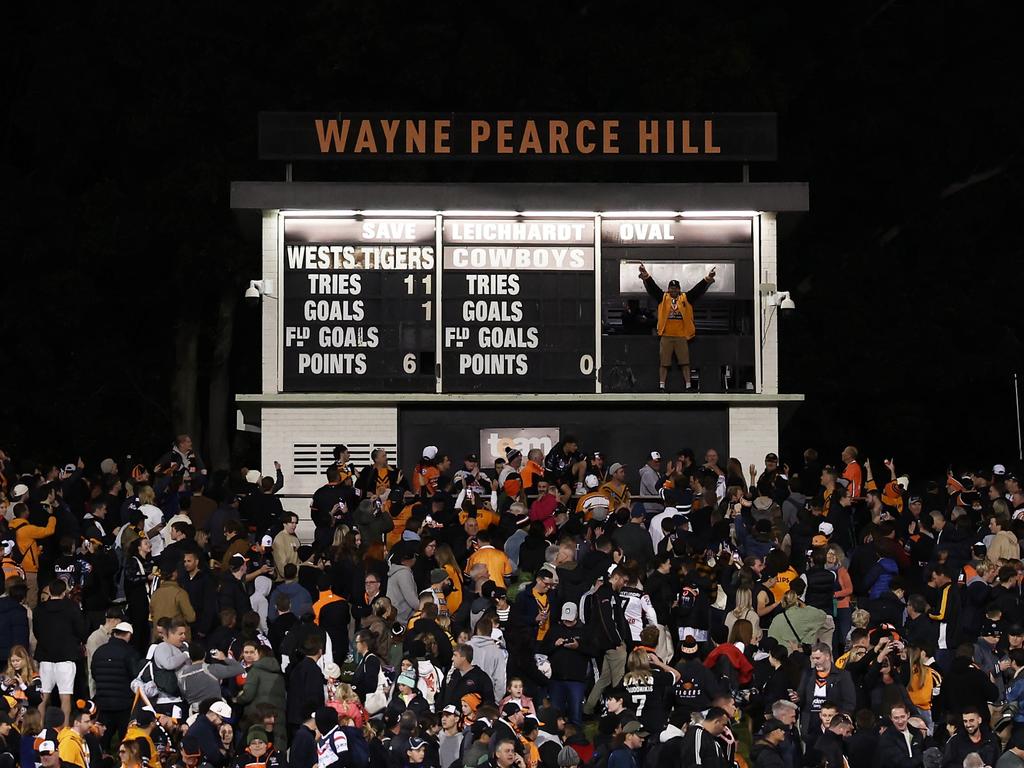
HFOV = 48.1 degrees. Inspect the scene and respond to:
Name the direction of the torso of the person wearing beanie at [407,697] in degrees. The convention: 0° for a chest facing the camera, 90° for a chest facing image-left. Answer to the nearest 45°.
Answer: approximately 0°

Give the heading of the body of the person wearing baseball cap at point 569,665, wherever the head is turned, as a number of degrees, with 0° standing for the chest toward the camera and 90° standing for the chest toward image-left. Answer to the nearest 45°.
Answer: approximately 0°

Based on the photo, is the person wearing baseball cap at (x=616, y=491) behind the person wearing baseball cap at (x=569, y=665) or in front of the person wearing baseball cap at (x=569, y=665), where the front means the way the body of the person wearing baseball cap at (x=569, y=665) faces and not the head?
behind

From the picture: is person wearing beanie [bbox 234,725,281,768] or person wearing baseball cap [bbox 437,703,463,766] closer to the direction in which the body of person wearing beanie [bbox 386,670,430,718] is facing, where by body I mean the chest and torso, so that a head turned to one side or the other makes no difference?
the person wearing baseball cap
